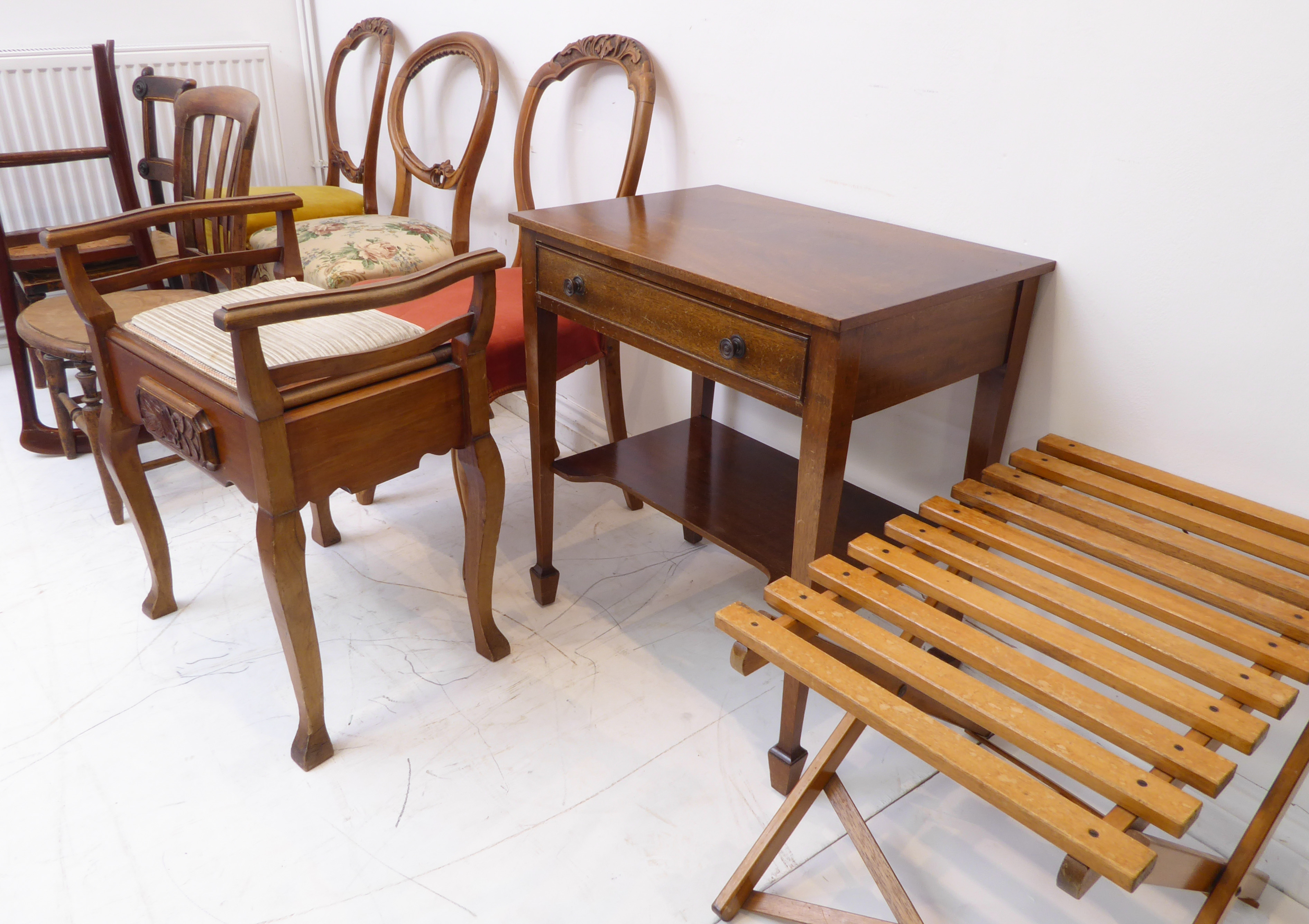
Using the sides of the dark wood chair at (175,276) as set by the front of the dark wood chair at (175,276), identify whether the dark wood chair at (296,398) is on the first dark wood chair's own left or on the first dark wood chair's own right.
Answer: on the first dark wood chair's own left

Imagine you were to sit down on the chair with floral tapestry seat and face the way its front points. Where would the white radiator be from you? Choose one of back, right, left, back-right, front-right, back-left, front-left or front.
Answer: right

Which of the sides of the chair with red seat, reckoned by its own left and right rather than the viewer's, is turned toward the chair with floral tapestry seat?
right

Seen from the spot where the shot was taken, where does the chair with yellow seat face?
facing to the left of the viewer

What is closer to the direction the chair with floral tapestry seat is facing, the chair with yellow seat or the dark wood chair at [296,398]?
the dark wood chair

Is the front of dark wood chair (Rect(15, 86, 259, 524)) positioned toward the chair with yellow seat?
no

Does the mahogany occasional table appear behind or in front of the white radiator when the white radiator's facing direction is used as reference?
in front

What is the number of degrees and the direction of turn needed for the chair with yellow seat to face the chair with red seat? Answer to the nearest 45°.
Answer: approximately 90° to its left

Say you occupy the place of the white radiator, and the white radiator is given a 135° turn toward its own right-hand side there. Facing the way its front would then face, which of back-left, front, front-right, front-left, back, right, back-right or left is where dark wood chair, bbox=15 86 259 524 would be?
back-left

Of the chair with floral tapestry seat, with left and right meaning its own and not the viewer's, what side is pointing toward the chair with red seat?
left

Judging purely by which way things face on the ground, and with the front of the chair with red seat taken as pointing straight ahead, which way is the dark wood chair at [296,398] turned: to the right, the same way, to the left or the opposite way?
the same way

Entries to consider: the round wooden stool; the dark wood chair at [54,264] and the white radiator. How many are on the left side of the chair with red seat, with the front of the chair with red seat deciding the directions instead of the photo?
0

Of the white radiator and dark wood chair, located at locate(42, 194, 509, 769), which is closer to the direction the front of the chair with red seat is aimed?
the dark wood chair

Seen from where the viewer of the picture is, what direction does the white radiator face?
facing the viewer

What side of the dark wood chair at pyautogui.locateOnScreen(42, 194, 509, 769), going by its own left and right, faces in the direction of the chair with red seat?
back

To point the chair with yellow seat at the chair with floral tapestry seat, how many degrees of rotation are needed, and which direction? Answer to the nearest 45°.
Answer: approximately 90° to its left

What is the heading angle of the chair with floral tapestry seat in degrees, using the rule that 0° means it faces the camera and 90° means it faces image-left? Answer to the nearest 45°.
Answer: approximately 45°

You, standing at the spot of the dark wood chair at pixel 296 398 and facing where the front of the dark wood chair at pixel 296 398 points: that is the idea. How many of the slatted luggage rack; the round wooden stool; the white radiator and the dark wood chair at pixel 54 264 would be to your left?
1

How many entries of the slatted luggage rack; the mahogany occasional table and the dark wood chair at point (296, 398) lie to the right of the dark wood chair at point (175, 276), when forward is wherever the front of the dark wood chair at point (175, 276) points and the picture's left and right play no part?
0

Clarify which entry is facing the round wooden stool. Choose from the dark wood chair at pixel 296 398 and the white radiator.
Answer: the white radiator

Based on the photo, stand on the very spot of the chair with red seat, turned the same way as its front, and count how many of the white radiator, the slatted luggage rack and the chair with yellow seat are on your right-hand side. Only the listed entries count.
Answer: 2
